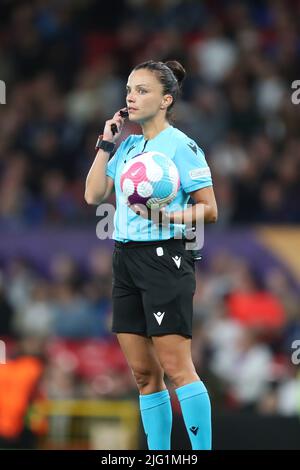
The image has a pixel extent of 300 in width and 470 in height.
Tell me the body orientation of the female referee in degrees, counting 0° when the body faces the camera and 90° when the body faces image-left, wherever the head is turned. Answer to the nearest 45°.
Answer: approximately 45°

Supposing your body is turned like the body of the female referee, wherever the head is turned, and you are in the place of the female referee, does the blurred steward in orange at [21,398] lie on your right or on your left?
on your right
